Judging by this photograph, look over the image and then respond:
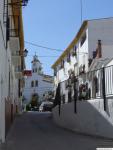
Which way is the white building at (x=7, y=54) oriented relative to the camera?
to the viewer's right
